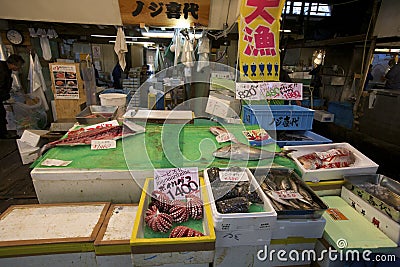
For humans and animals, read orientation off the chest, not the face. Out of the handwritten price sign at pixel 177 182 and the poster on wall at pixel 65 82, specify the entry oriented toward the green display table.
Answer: the poster on wall

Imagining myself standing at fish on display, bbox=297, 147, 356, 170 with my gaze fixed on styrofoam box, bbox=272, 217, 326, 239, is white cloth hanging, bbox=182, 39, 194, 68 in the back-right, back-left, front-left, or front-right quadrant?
back-right

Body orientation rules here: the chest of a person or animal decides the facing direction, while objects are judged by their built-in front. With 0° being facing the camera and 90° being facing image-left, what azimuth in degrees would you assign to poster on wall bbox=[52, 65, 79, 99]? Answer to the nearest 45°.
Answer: approximately 0°

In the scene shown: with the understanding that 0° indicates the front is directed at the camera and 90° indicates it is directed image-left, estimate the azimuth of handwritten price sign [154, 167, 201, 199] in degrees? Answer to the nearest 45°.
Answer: approximately 0°

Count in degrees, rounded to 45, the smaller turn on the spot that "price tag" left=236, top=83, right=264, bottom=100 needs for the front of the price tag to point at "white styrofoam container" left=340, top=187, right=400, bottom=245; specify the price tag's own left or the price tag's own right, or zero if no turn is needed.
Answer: approximately 45° to the price tag's own left

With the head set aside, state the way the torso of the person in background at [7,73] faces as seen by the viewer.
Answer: to the viewer's right

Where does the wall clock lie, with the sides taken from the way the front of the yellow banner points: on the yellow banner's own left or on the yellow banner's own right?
on the yellow banner's own right
